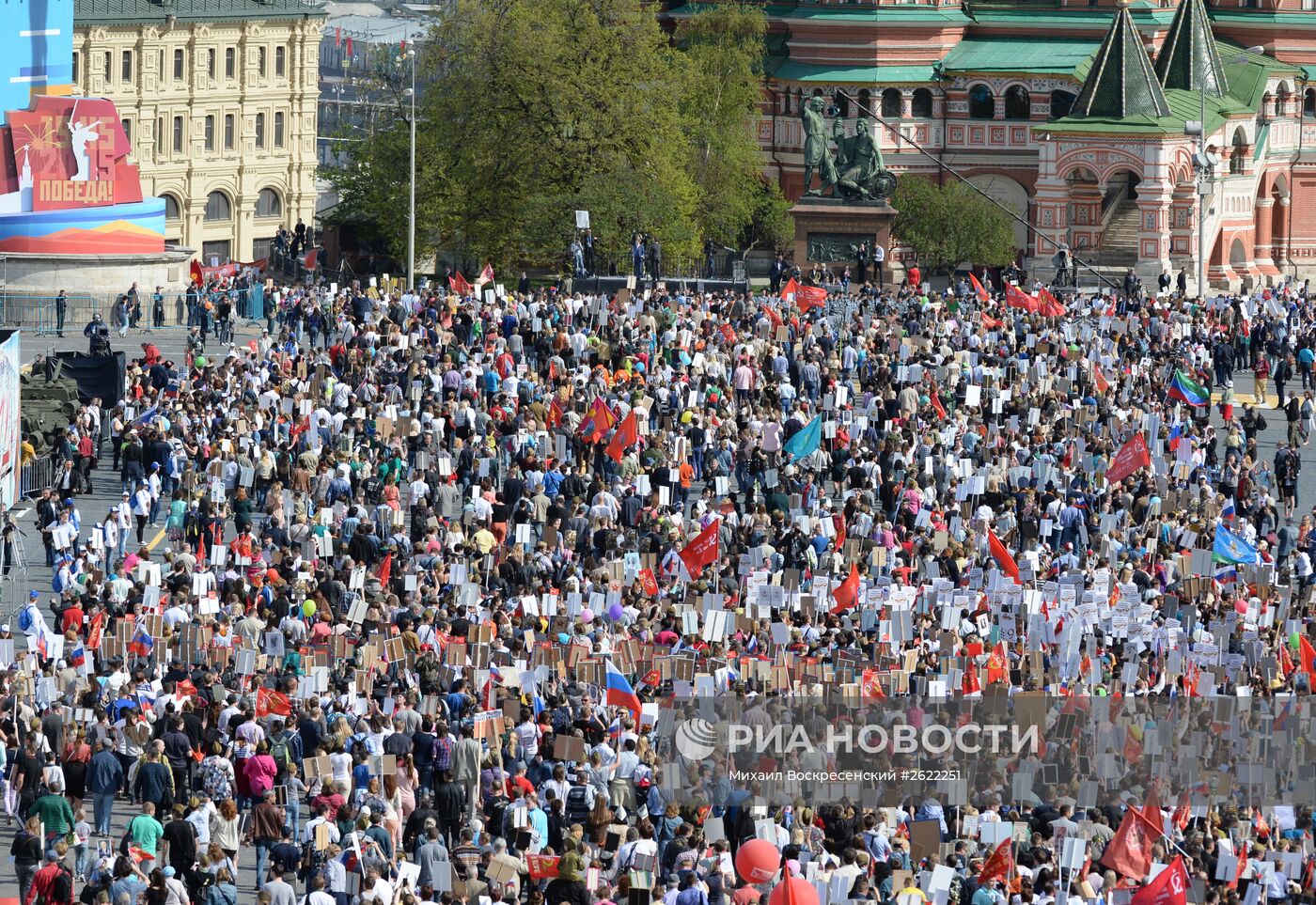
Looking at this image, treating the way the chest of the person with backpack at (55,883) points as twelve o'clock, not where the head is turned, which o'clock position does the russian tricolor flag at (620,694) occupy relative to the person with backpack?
The russian tricolor flag is roughly at 2 o'clock from the person with backpack.

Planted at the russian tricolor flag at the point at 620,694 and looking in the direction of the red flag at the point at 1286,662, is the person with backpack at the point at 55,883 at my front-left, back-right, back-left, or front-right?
back-right

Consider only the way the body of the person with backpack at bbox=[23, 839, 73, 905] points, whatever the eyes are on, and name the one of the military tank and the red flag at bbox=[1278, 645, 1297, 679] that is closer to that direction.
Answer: the military tank

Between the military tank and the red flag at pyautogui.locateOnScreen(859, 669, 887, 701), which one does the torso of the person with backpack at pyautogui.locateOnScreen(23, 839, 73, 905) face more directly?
the military tank

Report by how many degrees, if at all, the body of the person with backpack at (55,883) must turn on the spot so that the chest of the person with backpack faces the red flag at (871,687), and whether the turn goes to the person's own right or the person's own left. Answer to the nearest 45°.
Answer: approximately 90° to the person's own right

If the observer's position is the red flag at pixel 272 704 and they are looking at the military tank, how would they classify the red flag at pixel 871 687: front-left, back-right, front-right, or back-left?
back-right

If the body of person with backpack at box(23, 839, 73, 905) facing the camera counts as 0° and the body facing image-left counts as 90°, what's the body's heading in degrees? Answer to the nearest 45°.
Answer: approximately 180°

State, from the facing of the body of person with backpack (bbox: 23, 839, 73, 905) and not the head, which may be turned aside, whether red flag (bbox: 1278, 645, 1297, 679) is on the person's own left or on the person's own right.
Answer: on the person's own right

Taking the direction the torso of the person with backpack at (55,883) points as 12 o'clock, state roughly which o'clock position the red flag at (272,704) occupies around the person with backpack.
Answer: The red flag is roughly at 1 o'clock from the person with backpack.

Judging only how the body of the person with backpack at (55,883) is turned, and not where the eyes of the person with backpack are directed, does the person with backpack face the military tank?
yes
